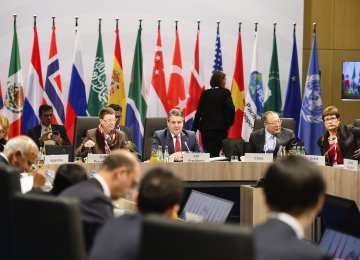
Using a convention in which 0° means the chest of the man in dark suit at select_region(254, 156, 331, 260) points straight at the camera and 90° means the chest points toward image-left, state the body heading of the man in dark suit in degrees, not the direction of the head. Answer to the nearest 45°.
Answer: approximately 225°

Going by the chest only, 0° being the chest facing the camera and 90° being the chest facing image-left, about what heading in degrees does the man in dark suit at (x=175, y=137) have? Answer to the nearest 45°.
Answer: approximately 0°

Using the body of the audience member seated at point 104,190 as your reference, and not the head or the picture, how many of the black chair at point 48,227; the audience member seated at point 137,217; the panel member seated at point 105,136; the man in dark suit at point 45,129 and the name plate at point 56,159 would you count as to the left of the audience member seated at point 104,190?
3

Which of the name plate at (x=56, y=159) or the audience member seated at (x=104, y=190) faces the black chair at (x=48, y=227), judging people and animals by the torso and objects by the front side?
the name plate

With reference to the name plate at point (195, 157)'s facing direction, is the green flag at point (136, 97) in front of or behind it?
behind

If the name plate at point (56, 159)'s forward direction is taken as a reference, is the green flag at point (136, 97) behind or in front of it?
behind
